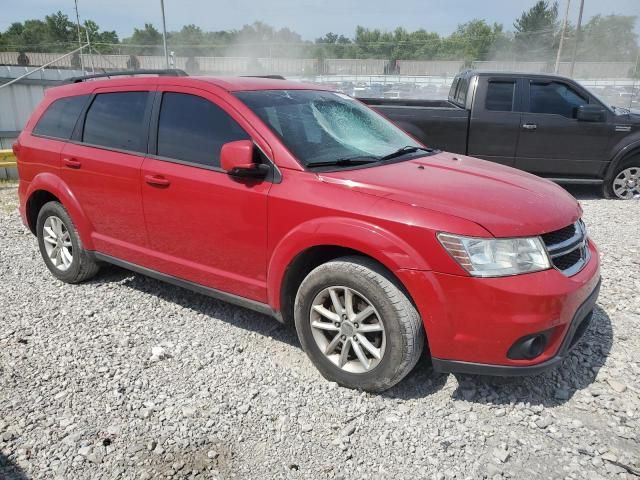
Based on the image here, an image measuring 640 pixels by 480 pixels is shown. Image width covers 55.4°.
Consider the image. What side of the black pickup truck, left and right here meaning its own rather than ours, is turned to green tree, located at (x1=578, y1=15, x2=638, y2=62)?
left

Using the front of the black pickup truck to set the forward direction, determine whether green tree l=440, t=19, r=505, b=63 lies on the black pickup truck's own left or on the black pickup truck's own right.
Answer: on the black pickup truck's own left

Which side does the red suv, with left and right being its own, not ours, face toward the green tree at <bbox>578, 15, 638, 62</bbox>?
left

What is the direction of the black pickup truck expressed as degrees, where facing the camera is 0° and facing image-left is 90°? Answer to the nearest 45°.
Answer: approximately 270°

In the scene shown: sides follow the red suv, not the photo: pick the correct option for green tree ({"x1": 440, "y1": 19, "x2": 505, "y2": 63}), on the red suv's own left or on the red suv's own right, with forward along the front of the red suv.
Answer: on the red suv's own left

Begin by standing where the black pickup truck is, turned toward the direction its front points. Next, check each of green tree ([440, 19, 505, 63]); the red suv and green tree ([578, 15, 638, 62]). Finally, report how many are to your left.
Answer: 2

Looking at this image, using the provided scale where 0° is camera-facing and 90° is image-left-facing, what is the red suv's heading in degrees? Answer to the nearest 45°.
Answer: approximately 315°
